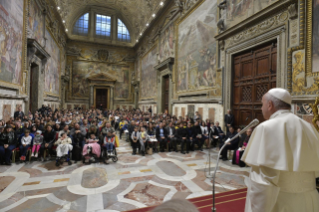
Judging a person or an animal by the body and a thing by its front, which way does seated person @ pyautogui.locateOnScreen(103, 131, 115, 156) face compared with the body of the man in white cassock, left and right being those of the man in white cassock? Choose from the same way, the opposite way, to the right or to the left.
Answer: the opposite way

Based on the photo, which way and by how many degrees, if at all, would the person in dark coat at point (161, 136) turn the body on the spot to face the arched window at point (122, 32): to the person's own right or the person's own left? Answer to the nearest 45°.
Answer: approximately 180°

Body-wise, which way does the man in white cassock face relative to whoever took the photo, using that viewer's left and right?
facing away from the viewer and to the left of the viewer

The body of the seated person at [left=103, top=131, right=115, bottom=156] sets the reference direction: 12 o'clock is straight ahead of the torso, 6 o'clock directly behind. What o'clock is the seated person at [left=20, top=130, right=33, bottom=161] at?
the seated person at [left=20, top=130, right=33, bottom=161] is roughly at 3 o'clock from the seated person at [left=103, top=131, right=115, bottom=156].

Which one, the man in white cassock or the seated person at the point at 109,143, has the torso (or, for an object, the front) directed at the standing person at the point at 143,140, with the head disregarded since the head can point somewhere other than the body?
the man in white cassock

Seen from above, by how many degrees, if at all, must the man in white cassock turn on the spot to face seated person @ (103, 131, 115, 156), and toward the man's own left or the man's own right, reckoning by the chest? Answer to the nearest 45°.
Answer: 0° — they already face them

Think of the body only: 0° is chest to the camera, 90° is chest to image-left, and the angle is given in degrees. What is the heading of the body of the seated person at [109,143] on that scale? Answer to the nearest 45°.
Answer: approximately 0°

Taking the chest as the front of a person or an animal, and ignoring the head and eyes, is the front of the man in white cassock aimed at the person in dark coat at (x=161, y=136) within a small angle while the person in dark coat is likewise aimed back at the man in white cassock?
yes

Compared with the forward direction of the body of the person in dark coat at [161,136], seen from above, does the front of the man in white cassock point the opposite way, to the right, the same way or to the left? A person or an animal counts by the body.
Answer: the opposite way

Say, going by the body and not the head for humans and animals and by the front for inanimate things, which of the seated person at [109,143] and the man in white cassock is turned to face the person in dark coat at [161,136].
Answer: the man in white cassock

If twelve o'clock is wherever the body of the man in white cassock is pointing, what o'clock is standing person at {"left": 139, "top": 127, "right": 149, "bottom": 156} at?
The standing person is roughly at 12 o'clock from the man in white cassock.

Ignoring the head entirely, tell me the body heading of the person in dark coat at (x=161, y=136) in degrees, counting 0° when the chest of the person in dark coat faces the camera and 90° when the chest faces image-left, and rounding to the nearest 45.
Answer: approximately 0°

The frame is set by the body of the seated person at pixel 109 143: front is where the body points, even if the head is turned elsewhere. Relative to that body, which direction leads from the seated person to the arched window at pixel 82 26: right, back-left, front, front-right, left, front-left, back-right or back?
back

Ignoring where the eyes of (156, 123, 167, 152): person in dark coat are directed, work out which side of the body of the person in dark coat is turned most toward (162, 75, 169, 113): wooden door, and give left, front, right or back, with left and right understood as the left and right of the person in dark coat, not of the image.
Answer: back

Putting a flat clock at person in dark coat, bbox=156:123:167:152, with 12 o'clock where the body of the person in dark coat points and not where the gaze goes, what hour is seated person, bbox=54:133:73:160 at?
The seated person is roughly at 2 o'clock from the person in dark coat.
